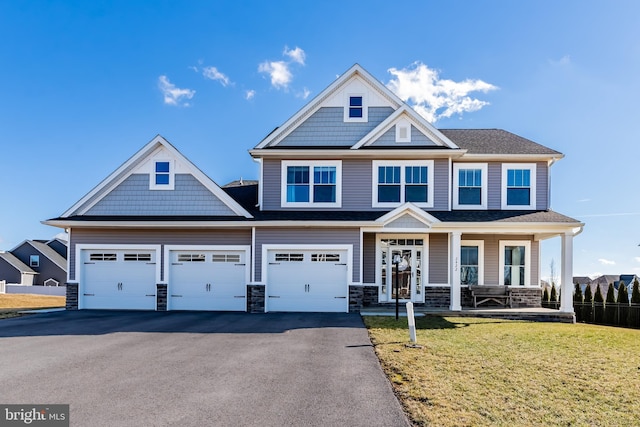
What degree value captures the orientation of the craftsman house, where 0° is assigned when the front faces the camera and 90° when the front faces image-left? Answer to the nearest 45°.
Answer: approximately 0°
